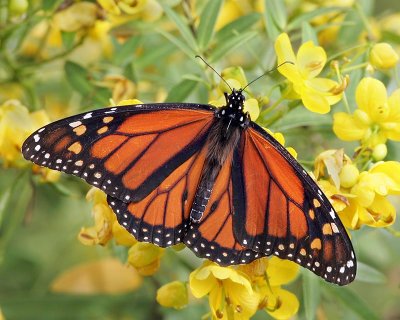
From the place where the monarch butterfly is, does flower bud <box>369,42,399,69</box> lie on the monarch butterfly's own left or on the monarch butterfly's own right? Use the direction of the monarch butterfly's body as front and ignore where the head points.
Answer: on the monarch butterfly's own right

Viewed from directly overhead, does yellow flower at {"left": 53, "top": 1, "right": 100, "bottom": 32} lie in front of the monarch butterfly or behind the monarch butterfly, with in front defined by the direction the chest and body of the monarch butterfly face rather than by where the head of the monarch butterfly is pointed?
in front

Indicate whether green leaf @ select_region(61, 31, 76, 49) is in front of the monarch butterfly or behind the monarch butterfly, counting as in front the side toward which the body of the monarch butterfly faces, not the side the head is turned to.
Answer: in front

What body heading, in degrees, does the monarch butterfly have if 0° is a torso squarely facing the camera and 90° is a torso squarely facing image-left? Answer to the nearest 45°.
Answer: approximately 180°
